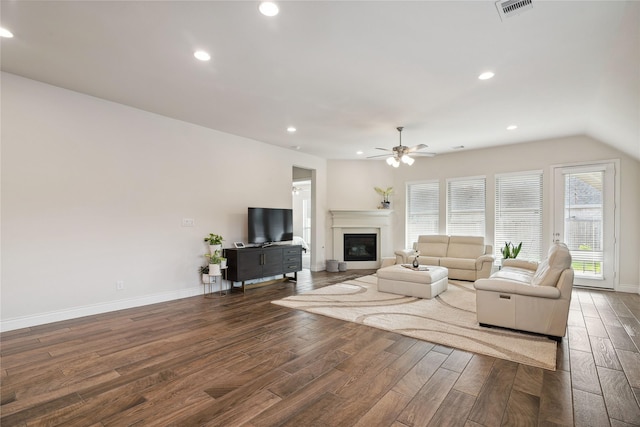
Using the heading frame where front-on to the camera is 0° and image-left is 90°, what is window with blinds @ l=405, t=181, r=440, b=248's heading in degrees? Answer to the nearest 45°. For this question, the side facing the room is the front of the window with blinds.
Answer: approximately 0°

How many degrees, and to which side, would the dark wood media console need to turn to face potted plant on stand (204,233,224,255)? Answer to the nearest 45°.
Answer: approximately 135° to its right

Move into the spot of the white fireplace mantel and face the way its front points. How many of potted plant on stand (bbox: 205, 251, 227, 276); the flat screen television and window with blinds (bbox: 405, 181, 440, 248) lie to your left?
1

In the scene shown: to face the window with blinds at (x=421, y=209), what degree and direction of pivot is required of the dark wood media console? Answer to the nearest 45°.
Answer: approximately 45° to its left

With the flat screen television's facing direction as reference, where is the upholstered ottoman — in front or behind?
in front

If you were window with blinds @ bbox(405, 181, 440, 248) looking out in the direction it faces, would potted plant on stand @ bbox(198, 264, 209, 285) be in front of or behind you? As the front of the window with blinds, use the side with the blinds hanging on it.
in front

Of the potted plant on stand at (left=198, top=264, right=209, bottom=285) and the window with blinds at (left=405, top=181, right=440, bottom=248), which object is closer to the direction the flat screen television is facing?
the window with blinds

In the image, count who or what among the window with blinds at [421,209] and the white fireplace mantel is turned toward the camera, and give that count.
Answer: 2

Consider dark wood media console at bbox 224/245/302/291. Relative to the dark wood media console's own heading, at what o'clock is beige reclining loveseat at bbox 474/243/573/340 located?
The beige reclining loveseat is roughly at 12 o'clock from the dark wood media console.

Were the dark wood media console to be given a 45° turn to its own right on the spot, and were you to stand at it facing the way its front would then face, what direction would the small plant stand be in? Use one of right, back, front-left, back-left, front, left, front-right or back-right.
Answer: right

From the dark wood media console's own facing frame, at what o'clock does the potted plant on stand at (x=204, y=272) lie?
The potted plant on stand is roughly at 4 o'clock from the dark wood media console.

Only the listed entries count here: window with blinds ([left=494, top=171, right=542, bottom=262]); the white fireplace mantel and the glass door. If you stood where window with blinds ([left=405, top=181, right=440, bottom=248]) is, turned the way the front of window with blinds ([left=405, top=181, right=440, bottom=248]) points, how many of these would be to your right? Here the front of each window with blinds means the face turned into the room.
1

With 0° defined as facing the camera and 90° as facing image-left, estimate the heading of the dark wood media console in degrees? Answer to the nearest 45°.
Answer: approximately 315°
